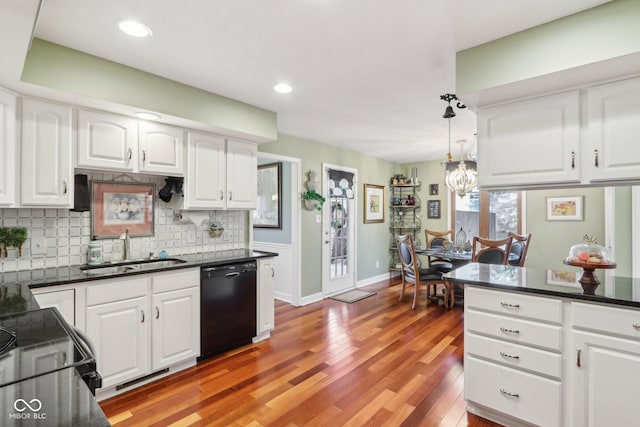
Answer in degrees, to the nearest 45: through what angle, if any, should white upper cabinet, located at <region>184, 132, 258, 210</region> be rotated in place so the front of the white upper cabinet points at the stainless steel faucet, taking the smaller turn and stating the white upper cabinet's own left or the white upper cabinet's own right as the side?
approximately 135° to the white upper cabinet's own right

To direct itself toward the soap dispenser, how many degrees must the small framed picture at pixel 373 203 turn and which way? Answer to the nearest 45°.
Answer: approximately 90° to its right

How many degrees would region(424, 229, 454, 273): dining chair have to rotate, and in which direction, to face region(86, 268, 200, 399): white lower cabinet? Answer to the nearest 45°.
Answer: approximately 45° to its right

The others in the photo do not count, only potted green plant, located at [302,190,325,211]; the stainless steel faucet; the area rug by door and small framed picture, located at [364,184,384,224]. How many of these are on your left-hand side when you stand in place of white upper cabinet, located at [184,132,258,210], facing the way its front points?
3

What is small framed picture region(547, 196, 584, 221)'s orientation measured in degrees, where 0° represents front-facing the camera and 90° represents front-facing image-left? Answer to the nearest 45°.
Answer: approximately 0°

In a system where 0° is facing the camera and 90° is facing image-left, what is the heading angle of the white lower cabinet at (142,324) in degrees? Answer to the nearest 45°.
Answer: approximately 315°

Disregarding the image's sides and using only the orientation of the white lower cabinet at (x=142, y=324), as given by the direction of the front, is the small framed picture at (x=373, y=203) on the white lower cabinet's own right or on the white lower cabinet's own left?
on the white lower cabinet's own left

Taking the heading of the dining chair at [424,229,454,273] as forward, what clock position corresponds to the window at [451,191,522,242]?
The window is roughly at 8 o'clock from the dining chair.

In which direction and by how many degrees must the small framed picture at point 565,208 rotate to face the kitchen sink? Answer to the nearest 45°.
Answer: approximately 45° to its right
